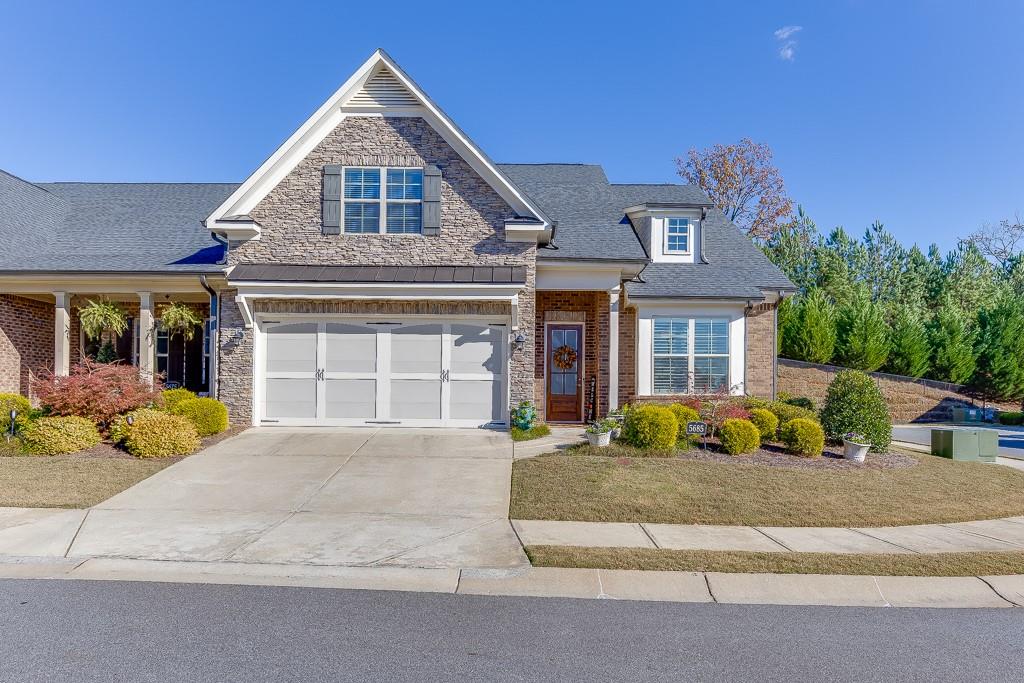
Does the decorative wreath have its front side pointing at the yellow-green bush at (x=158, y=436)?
no

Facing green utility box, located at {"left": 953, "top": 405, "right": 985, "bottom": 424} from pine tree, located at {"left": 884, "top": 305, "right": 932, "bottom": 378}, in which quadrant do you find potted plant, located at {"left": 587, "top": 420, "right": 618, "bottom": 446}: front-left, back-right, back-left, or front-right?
front-right

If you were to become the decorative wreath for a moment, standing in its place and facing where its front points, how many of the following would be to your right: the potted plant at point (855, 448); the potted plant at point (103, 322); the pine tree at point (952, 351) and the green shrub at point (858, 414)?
1

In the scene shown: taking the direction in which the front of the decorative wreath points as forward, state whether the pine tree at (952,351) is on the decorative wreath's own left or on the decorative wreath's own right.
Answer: on the decorative wreath's own left

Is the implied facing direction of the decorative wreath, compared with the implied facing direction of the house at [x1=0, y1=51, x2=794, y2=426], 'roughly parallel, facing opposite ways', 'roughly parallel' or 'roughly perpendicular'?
roughly parallel

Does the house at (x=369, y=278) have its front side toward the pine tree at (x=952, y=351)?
no

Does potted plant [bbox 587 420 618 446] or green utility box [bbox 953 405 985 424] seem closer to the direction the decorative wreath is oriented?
the potted plant

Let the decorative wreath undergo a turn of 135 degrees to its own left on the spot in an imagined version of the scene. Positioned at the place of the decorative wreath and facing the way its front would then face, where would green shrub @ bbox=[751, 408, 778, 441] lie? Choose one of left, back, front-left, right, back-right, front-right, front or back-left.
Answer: right

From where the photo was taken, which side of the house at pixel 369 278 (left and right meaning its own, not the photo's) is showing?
front

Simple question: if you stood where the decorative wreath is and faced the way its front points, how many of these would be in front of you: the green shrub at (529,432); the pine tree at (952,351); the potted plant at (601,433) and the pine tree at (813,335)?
2

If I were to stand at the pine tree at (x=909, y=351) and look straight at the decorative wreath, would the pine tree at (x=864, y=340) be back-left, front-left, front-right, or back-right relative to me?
front-right

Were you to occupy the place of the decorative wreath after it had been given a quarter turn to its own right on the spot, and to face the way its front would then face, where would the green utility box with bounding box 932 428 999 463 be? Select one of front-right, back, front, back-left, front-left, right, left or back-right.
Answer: back

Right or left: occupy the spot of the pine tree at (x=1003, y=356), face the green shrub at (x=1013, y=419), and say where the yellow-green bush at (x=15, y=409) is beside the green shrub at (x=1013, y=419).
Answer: right

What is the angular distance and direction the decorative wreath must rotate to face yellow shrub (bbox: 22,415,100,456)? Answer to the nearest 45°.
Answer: approximately 45° to its right

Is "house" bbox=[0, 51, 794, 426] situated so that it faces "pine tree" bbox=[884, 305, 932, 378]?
no

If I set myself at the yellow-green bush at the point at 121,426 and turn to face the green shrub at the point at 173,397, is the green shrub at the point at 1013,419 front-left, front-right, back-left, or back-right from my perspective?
front-right

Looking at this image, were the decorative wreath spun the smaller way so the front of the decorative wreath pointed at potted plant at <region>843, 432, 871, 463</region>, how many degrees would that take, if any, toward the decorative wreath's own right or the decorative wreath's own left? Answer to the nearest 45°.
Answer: approximately 45° to the decorative wreath's own left

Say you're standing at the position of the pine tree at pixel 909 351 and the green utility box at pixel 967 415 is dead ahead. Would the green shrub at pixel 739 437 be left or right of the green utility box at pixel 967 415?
right

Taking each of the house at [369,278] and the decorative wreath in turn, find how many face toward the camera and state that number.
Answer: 2
